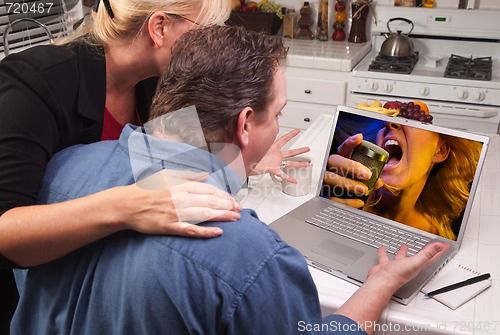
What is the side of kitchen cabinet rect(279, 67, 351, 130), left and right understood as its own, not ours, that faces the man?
front

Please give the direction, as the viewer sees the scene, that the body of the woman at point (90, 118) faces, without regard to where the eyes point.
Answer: to the viewer's right

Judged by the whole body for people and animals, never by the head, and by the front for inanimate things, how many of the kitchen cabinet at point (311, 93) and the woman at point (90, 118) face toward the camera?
1

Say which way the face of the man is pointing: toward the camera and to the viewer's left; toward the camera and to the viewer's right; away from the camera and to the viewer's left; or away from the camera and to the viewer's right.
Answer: away from the camera and to the viewer's right

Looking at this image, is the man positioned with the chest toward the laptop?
yes

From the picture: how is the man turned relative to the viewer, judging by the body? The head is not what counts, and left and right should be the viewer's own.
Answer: facing away from the viewer and to the right of the viewer

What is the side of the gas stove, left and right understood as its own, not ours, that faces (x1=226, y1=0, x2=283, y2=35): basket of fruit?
right

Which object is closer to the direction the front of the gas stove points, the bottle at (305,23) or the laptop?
the laptop

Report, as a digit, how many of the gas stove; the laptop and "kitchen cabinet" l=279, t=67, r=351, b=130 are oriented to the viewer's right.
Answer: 0

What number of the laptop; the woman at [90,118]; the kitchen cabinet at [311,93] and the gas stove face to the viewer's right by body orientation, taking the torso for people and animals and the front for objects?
1

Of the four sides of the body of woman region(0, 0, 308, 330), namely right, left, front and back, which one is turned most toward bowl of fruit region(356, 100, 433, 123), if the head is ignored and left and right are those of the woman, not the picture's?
front

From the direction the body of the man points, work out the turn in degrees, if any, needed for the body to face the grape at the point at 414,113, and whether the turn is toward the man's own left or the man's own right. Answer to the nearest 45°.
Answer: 0° — they already face it

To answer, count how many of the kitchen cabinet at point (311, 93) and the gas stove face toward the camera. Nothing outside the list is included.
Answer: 2
